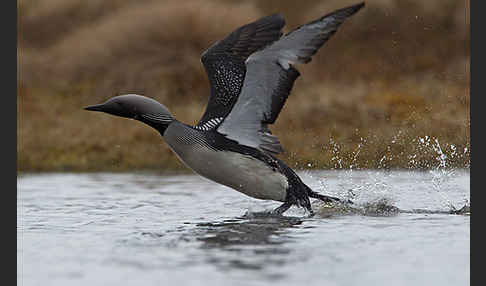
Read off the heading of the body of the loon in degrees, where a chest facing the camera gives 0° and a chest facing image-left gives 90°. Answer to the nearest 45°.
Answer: approximately 90°
